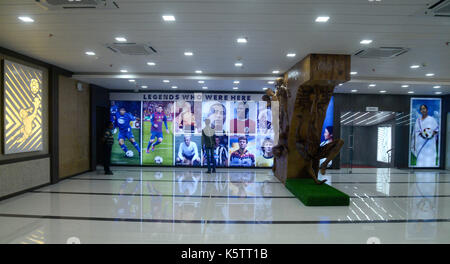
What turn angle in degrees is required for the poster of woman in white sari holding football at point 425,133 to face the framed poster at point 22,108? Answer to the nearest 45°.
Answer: approximately 45° to its right

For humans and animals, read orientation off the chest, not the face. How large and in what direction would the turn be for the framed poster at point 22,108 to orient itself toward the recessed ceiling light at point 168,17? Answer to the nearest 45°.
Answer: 0° — it already faces it

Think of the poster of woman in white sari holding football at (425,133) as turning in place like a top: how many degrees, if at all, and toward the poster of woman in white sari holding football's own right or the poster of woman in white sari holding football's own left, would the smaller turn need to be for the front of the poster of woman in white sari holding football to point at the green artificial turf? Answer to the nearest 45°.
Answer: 0° — it already faces it

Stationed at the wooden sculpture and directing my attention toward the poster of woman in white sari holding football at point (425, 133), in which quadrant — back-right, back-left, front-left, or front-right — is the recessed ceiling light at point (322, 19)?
back-right

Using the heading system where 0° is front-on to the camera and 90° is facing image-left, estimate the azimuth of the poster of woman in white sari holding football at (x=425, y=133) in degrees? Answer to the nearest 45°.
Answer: approximately 0°

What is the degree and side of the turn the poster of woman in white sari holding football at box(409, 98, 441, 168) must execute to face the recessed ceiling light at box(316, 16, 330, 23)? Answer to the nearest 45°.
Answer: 0° — it already faces it
